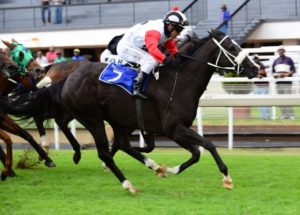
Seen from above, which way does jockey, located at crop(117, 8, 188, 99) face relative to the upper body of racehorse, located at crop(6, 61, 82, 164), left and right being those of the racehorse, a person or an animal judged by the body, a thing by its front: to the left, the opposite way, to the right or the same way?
the same way

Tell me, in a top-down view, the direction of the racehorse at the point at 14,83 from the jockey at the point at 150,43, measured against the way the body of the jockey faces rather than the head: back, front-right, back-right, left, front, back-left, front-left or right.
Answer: back-left

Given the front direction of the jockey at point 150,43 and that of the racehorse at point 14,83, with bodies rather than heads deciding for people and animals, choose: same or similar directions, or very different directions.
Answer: same or similar directions

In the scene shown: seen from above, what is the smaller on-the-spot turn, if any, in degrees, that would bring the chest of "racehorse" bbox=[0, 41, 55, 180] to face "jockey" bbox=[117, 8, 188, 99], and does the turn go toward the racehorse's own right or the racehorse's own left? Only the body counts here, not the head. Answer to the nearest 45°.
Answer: approximately 45° to the racehorse's own right

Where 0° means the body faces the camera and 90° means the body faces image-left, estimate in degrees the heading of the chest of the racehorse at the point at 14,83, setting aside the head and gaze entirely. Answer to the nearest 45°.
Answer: approximately 270°

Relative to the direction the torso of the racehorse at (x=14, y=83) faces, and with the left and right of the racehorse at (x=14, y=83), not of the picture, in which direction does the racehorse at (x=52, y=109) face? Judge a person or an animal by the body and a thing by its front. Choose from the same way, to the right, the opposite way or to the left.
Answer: the same way

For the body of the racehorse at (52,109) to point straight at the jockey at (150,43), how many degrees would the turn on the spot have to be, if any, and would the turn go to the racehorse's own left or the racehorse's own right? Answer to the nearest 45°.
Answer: approximately 45° to the racehorse's own right

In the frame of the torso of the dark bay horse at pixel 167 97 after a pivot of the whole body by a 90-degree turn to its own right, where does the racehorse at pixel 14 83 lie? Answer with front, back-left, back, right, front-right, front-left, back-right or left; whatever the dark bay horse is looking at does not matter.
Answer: back-right

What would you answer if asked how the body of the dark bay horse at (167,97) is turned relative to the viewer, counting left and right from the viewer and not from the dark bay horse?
facing to the right of the viewer

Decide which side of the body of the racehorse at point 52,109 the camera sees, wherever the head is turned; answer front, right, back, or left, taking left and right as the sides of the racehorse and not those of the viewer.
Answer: right

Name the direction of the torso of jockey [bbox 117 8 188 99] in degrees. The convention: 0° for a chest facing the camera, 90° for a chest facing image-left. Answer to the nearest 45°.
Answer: approximately 270°

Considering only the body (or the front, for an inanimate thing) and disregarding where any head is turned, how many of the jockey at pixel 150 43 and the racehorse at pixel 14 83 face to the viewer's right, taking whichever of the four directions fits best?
2
